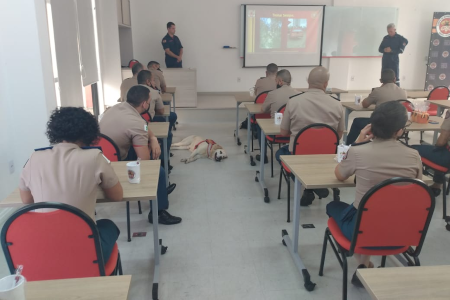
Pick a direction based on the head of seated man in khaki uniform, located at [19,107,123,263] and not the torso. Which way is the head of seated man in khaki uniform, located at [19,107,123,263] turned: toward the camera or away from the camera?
away from the camera

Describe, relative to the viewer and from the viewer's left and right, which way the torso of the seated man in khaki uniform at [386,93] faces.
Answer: facing away from the viewer

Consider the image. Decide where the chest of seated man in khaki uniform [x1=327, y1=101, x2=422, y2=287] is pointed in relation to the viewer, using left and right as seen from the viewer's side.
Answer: facing away from the viewer

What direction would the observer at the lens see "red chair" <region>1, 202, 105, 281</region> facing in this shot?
facing away from the viewer

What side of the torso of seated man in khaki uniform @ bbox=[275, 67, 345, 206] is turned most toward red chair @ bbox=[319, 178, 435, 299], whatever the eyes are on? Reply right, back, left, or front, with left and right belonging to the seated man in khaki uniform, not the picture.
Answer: back

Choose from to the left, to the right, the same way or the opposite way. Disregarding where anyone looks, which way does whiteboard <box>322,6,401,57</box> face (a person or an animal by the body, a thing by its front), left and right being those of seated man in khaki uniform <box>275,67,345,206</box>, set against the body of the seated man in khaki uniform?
the opposite way

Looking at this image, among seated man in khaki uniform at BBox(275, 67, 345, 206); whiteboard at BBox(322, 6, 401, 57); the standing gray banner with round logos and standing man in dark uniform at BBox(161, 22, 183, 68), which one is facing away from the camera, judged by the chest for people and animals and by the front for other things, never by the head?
the seated man in khaki uniform

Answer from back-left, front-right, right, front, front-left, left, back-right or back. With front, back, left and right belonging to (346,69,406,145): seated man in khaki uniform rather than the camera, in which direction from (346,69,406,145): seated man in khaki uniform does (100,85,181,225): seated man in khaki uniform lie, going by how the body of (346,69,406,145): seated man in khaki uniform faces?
back-left

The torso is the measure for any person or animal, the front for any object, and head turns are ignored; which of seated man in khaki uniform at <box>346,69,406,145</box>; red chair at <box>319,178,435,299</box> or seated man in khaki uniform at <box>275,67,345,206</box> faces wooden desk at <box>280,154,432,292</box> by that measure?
the red chair

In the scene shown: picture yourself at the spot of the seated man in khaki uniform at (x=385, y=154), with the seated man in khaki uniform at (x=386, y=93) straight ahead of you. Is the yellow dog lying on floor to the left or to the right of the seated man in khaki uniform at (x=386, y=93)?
left

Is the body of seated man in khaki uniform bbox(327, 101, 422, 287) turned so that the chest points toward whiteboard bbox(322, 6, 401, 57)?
yes

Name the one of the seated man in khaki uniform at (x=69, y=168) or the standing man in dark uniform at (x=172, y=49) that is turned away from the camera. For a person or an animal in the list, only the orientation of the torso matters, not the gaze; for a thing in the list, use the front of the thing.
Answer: the seated man in khaki uniform

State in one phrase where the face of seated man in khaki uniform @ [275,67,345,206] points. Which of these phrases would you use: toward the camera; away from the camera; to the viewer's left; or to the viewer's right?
away from the camera

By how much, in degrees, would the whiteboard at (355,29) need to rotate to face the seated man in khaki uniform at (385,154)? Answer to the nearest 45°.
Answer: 0° — it already faces them

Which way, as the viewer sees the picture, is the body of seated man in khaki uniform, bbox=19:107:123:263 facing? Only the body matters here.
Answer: away from the camera
